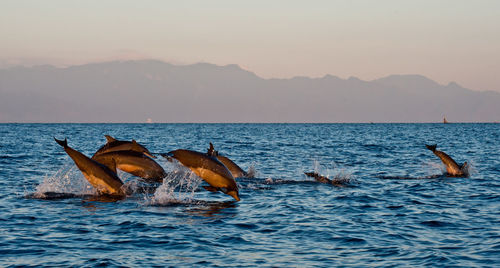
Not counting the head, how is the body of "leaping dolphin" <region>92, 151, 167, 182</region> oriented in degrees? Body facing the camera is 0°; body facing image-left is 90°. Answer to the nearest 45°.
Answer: approximately 270°

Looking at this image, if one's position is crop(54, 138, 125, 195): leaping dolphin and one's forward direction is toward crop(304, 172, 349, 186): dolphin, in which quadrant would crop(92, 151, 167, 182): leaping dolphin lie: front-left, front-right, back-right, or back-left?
front-left

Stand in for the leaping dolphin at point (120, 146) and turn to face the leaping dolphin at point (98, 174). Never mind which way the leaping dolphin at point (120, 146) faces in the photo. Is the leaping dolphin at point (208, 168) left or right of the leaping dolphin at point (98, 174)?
left

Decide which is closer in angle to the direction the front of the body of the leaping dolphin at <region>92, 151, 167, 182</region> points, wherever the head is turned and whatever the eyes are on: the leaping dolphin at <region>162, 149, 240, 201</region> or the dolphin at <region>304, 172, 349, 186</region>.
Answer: the dolphin

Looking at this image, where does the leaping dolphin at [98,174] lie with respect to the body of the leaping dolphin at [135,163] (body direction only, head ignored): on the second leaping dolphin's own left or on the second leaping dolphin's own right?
on the second leaping dolphin's own right

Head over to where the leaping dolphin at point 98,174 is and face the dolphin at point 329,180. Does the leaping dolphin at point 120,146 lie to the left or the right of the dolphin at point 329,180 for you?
left

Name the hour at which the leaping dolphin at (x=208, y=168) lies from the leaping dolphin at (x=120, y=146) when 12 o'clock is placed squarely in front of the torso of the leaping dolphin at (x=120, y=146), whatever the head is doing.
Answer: the leaping dolphin at (x=208, y=168) is roughly at 2 o'clock from the leaping dolphin at (x=120, y=146).

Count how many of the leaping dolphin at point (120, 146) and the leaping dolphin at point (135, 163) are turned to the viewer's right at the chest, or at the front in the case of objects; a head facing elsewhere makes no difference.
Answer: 2

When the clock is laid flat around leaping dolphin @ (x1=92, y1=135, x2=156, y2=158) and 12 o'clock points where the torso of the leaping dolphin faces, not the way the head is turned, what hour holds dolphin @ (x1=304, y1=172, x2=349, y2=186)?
The dolphin is roughly at 12 o'clock from the leaping dolphin.

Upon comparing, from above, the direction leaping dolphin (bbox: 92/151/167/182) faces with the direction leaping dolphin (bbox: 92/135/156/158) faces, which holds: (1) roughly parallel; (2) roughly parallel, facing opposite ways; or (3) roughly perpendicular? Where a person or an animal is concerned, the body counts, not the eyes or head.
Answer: roughly parallel

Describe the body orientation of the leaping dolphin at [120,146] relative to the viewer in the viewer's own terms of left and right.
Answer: facing to the right of the viewer
